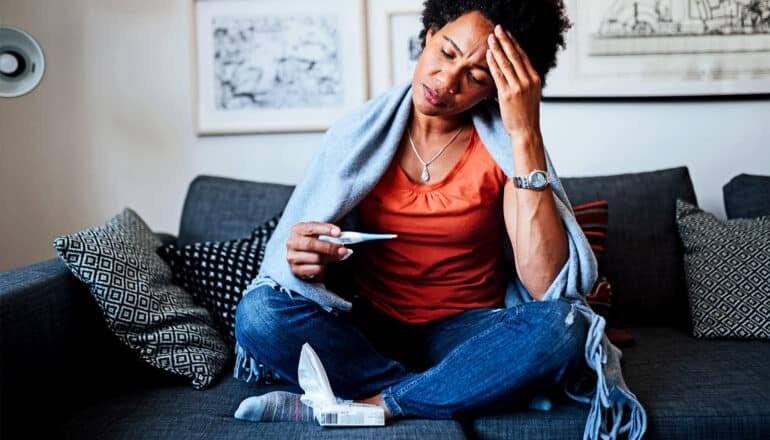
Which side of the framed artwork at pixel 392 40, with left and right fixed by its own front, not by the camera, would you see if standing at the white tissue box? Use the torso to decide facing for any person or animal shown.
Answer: front

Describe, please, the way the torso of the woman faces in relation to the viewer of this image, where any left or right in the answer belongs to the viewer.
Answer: facing the viewer

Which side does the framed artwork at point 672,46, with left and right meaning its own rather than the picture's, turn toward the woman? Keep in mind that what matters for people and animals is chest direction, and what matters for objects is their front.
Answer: front

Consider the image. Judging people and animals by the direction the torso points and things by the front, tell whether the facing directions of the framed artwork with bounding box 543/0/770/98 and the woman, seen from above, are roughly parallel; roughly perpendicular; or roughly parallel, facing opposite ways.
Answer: roughly parallel

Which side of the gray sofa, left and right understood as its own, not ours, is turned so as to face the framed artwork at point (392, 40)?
back

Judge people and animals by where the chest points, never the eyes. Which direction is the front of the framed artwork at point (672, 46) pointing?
toward the camera

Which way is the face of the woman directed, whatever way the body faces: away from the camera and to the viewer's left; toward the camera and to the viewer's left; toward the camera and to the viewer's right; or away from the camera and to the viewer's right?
toward the camera and to the viewer's left

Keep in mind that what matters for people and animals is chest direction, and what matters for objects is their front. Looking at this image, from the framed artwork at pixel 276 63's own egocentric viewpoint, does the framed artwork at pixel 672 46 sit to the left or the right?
on its left

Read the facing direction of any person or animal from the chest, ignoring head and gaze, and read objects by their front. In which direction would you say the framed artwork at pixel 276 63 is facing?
toward the camera
